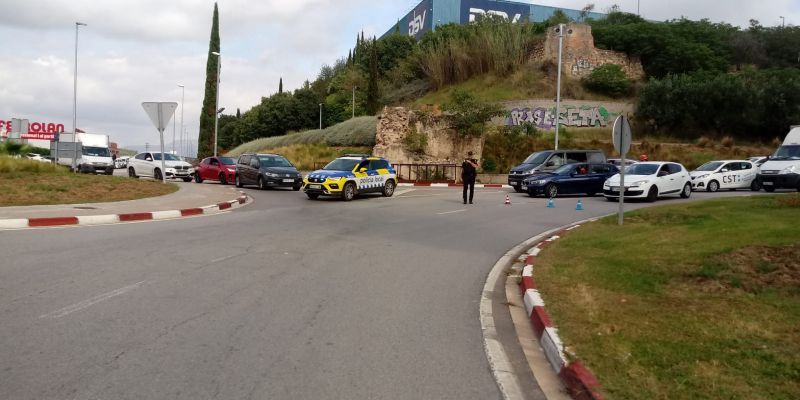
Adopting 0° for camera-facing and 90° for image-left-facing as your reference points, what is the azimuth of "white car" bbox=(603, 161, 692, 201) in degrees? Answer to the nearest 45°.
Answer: approximately 45°

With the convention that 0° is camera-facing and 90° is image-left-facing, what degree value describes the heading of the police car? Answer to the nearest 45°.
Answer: approximately 45°

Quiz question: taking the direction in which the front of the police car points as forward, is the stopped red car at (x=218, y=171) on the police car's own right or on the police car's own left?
on the police car's own right

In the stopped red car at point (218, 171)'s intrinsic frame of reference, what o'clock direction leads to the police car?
The police car is roughly at 1 o'clock from the stopped red car.

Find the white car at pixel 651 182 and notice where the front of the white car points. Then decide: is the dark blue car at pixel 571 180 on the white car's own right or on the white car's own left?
on the white car's own right
